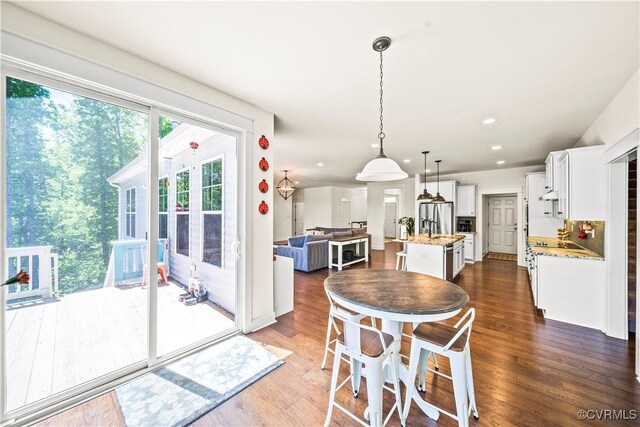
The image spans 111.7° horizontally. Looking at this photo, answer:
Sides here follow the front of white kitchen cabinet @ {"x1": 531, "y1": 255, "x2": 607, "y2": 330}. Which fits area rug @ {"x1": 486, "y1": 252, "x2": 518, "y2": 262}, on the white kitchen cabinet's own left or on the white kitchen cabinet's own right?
on the white kitchen cabinet's own right

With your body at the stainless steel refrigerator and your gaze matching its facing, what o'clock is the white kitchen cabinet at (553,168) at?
The white kitchen cabinet is roughly at 11 o'clock from the stainless steel refrigerator.

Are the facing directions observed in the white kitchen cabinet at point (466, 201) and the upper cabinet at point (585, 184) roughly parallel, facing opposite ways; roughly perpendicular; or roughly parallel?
roughly perpendicular

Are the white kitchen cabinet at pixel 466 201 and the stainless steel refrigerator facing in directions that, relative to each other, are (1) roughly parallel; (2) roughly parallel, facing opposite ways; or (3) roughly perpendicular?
roughly parallel

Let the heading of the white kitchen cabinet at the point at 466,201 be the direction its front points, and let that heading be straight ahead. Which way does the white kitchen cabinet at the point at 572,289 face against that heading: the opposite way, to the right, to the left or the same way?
to the right

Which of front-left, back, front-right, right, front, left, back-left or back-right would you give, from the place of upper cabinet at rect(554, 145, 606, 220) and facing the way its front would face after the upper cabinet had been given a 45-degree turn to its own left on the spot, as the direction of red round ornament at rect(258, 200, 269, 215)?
front

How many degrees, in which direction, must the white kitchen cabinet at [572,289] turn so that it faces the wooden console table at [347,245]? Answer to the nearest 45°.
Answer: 0° — it already faces it

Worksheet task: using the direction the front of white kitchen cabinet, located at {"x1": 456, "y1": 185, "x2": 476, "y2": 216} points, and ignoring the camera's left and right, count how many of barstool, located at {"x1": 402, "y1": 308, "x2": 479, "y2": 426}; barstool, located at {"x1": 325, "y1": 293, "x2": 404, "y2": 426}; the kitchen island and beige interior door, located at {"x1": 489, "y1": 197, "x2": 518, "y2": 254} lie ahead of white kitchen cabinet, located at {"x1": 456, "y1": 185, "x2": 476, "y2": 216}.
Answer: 3

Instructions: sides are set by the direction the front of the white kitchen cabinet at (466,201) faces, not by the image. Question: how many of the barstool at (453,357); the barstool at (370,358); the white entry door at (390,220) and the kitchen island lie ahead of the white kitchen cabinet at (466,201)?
3

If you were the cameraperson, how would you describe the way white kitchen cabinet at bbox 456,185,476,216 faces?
facing the viewer

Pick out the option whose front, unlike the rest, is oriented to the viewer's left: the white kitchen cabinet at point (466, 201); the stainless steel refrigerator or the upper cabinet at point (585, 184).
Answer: the upper cabinet

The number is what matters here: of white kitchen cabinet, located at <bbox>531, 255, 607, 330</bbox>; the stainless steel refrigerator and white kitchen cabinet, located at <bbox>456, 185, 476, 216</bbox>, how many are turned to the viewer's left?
1

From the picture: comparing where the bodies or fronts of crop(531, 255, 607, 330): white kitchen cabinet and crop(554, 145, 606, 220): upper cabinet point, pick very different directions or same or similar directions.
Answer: same or similar directions

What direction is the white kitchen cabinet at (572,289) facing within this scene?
to the viewer's left

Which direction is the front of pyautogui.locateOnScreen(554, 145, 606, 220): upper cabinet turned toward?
to the viewer's left

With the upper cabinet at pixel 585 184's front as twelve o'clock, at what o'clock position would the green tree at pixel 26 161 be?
The green tree is roughly at 10 o'clock from the upper cabinet.

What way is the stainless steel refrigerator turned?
toward the camera

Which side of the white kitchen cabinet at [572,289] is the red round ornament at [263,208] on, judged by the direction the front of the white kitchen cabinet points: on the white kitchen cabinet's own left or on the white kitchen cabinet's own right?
on the white kitchen cabinet's own left

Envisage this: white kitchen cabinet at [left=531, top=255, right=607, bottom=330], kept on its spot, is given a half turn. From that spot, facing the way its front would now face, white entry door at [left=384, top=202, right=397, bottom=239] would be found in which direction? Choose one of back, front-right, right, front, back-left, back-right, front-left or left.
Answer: back-left

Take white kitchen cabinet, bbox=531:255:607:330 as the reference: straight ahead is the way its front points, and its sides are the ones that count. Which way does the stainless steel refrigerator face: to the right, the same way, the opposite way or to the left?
to the left
